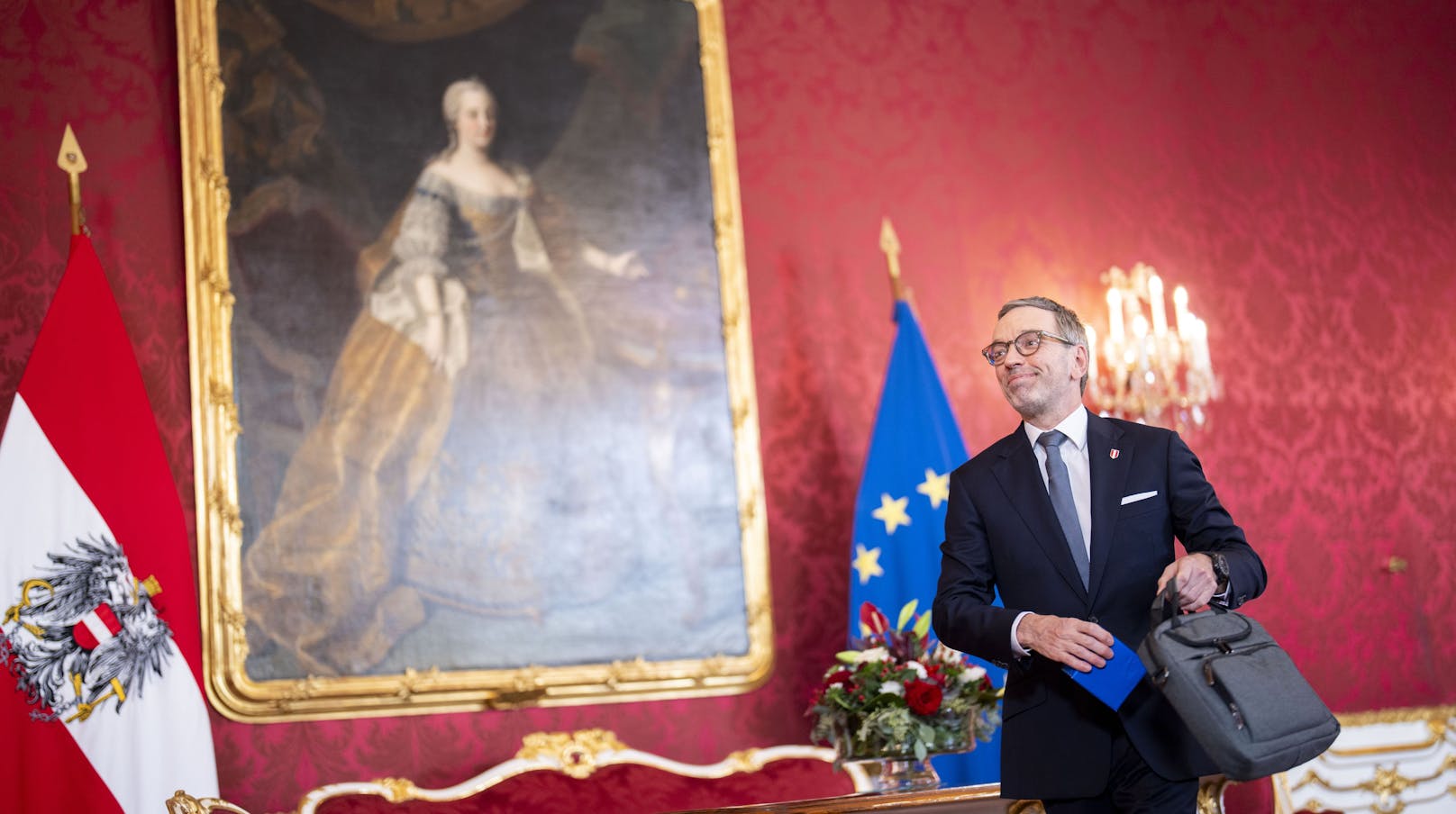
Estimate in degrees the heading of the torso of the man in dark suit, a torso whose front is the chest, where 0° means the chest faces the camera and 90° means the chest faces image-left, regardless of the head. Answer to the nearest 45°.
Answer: approximately 0°

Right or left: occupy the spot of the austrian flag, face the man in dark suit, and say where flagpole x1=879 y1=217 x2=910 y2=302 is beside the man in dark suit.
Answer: left

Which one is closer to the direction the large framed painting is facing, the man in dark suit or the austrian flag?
the man in dark suit

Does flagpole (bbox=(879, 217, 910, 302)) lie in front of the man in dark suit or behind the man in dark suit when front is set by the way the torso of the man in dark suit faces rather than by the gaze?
behind

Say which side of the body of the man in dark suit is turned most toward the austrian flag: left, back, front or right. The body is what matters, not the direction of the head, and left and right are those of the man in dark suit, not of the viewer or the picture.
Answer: right

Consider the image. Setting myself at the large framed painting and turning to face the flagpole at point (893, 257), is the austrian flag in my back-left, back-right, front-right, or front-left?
back-right

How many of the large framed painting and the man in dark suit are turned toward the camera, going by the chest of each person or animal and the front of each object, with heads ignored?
2

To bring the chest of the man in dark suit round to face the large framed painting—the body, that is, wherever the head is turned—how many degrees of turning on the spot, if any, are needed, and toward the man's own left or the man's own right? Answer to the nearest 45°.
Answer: approximately 135° to the man's own right
